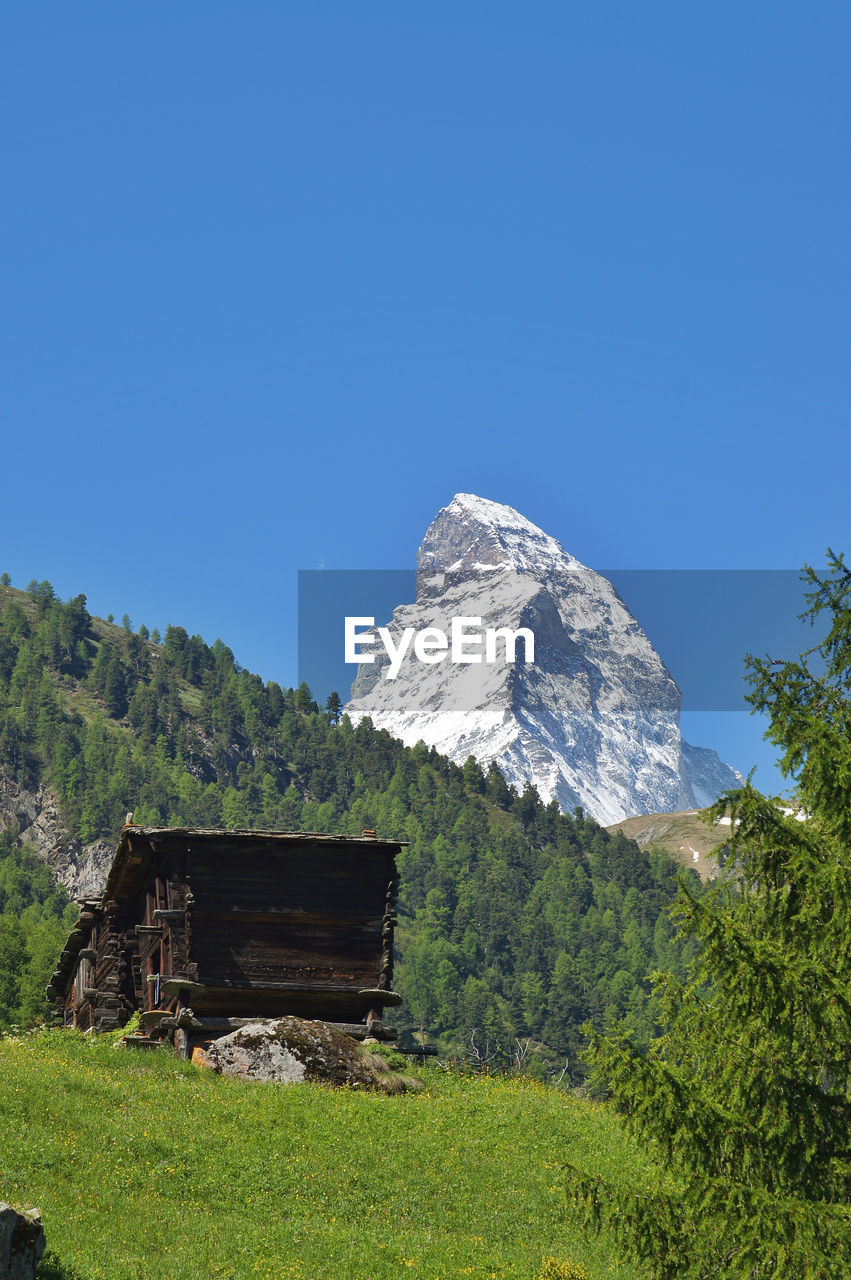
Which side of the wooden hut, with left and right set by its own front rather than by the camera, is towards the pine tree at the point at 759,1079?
left

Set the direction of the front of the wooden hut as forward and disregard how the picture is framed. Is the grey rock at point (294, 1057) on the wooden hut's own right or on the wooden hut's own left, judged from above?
on the wooden hut's own left
